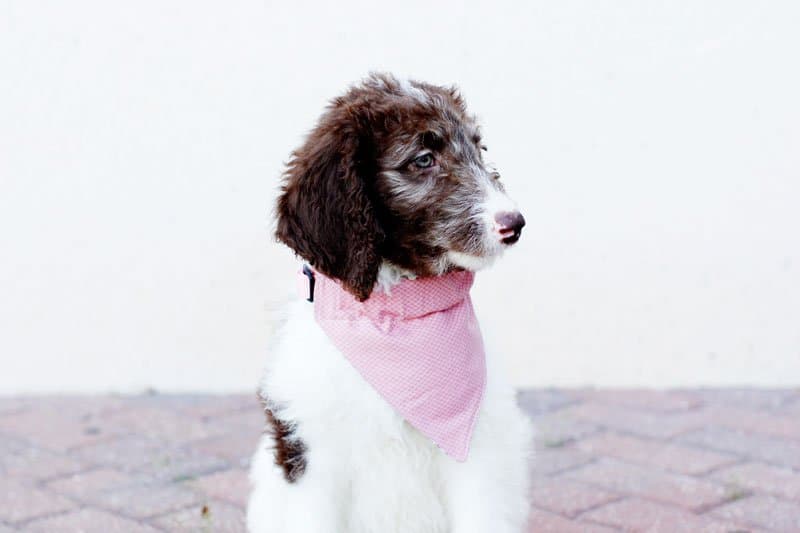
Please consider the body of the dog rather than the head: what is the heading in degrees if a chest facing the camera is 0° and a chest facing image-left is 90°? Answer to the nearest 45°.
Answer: approximately 315°
